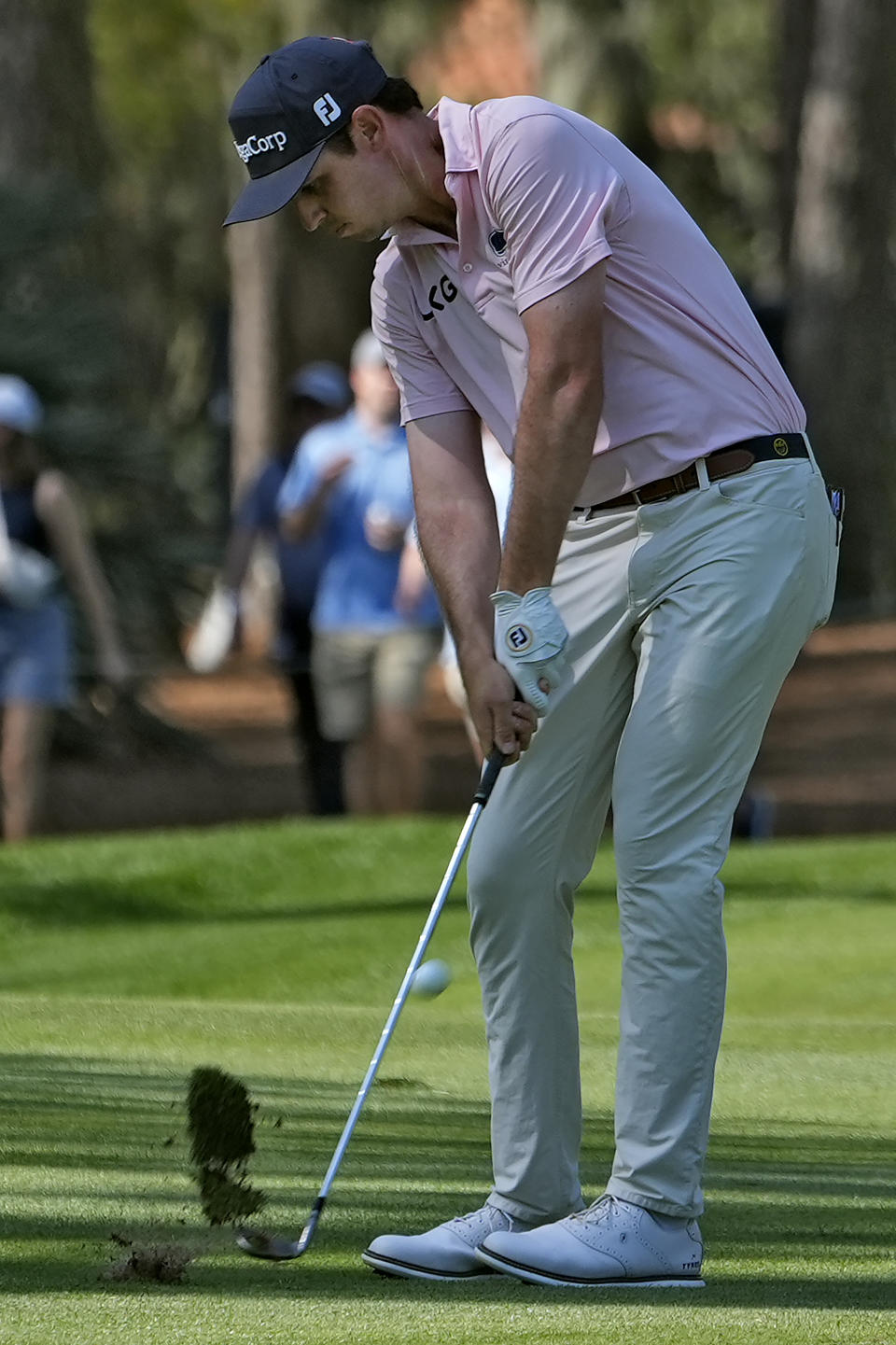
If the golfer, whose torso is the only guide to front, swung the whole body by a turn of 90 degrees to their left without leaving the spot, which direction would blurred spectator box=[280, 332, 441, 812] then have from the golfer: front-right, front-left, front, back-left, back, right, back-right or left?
back-left

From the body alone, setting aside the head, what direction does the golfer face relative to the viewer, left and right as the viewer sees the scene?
facing the viewer and to the left of the viewer

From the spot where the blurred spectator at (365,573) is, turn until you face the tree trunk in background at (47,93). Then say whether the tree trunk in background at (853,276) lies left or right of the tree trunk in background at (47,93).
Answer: right

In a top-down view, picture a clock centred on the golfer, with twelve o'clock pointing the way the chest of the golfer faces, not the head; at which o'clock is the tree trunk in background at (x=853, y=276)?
The tree trunk in background is roughly at 5 o'clock from the golfer.

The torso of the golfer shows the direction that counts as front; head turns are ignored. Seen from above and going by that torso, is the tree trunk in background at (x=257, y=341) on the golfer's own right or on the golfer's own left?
on the golfer's own right

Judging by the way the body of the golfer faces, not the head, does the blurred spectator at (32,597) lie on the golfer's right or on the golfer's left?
on the golfer's right

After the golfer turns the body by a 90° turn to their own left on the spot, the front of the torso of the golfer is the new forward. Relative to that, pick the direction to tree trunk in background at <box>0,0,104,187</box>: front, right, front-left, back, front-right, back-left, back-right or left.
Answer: back-left

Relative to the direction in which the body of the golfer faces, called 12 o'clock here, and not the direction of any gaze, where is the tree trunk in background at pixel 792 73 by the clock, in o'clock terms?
The tree trunk in background is roughly at 5 o'clock from the golfer.

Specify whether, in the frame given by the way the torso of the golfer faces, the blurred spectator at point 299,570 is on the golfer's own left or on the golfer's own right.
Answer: on the golfer's own right

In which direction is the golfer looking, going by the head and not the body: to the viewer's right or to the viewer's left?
to the viewer's left
